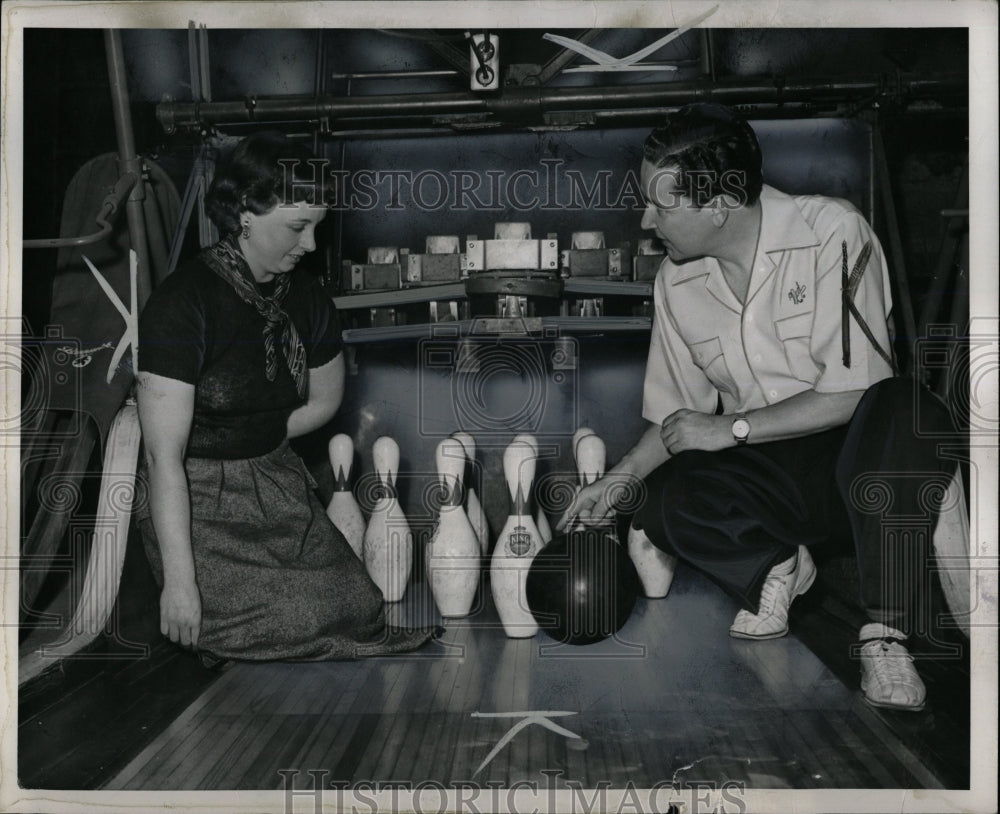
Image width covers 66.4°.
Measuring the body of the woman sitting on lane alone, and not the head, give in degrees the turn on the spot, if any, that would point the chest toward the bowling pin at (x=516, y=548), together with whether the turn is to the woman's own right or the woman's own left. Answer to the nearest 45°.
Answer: approximately 45° to the woman's own left

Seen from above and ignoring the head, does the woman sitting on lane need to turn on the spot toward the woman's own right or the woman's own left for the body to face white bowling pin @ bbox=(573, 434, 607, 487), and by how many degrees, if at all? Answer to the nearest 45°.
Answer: approximately 45° to the woman's own left

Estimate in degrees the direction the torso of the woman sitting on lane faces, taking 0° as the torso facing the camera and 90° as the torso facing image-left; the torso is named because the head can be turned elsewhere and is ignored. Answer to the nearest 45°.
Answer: approximately 315°
